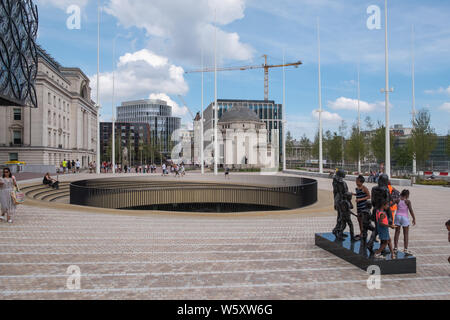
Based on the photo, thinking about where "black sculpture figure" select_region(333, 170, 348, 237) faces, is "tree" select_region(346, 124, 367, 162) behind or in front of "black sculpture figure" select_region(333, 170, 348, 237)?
behind

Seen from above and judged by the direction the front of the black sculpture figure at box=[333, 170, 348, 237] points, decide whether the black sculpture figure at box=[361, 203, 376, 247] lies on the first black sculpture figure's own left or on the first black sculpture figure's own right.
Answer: on the first black sculpture figure's own left

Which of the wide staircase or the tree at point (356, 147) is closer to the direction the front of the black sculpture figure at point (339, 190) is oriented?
the wide staircase

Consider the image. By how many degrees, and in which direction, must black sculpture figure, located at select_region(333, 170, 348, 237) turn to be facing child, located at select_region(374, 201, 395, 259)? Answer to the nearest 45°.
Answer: approximately 90° to its left

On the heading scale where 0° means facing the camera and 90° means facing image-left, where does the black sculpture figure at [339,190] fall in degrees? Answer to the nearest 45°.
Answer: approximately 45°

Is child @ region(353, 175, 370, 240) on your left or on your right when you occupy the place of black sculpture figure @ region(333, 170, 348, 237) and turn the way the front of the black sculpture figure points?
on your left

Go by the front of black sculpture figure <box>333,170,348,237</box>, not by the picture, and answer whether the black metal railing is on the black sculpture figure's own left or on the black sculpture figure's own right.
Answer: on the black sculpture figure's own right

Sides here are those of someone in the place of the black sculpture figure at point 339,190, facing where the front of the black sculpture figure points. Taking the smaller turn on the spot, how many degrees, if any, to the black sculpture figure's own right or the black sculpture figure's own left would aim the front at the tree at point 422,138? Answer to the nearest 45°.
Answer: approximately 135° to the black sculpture figure's own right
